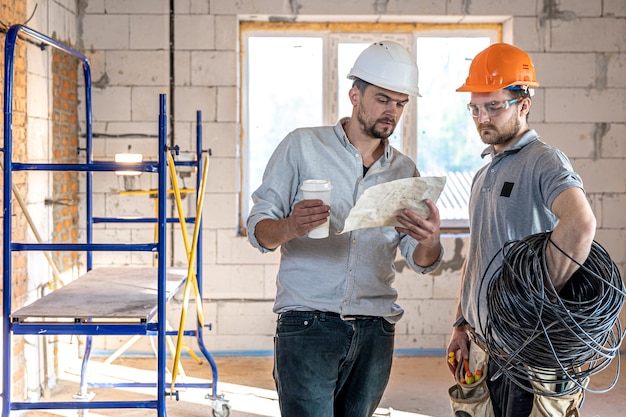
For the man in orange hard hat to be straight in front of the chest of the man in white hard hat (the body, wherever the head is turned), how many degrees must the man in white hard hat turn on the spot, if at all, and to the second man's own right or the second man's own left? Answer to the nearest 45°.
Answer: approximately 45° to the second man's own left

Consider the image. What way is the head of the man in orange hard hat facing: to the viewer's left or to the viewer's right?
to the viewer's left

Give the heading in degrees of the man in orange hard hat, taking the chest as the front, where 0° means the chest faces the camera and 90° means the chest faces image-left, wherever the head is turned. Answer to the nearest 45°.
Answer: approximately 45°

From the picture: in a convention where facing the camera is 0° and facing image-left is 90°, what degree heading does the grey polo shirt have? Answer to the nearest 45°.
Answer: approximately 45°

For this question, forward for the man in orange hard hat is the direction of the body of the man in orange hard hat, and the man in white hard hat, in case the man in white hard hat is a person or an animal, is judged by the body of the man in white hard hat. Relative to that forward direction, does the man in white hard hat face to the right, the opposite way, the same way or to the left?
to the left

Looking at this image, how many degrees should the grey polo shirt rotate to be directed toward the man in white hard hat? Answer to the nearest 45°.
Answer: approximately 45° to its right

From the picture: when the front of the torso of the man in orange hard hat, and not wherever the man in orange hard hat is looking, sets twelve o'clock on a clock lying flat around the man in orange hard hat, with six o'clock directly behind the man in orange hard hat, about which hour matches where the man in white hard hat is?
The man in white hard hat is roughly at 1 o'clock from the man in orange hard hat.

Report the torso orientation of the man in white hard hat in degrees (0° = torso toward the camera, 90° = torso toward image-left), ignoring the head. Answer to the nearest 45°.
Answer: approximately 315°
